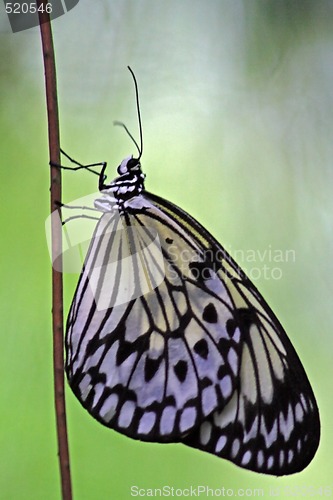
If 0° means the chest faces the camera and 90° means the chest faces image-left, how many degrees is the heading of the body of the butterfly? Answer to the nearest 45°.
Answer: approximately 90°
